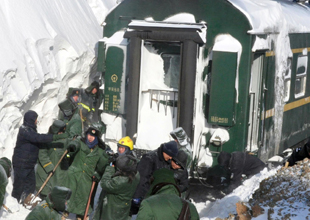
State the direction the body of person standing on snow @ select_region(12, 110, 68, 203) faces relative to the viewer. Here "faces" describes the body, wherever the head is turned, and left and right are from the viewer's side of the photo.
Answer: facing to the right of the viewer

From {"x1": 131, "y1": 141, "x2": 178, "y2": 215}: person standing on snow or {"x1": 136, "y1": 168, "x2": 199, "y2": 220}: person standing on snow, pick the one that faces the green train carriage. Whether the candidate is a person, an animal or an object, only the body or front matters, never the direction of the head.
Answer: {"x1": 136, "y1": 168, "x2": 199, "y2": 220}: person standing on snow

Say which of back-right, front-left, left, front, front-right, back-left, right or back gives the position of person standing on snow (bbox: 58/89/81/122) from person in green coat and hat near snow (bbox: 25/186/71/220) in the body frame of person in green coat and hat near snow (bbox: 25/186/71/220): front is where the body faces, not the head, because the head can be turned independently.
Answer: front-left

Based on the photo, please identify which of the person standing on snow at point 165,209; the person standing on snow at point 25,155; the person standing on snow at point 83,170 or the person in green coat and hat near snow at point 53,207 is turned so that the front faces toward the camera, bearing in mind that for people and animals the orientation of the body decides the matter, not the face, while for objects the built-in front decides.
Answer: the person standing on snow at point 83,170

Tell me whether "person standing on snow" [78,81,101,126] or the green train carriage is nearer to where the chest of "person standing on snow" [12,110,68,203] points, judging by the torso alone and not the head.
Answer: the green train carriage

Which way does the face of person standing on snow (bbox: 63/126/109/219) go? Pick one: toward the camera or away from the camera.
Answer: toward the camera

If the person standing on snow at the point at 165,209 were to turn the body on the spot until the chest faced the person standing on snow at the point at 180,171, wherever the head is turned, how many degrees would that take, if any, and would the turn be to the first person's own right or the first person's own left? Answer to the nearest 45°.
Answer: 0° — they already face them

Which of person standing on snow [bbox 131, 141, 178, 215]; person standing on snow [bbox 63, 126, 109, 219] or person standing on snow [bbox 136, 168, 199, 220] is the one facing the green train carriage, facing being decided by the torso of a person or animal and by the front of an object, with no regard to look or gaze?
person standing on snow [bbox 136, 168, 199, 220]

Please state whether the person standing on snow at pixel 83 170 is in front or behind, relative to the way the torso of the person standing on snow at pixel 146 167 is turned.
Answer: behind

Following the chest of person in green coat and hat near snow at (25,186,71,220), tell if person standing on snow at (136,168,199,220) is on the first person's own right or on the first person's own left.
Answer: on the first person's own right

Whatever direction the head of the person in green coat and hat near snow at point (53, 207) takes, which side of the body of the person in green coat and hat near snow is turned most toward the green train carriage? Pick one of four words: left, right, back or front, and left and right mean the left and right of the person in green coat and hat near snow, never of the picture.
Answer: front

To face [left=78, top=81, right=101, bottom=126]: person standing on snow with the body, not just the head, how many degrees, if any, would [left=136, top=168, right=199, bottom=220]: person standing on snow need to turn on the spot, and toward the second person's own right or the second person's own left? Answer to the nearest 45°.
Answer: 0° — they already face them

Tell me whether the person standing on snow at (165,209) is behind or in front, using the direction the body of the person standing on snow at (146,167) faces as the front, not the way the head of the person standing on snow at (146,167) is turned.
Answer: in front
